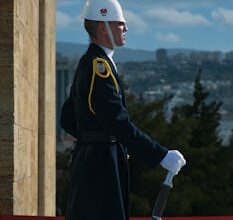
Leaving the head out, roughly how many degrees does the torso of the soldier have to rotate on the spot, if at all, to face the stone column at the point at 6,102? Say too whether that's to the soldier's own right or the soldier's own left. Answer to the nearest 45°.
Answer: approximately 135° to the soldier's own left

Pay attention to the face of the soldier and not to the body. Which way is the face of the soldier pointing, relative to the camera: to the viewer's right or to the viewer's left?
to the viewer's right

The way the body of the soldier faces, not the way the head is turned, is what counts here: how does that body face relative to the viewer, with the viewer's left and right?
facing to the right of the viewer
